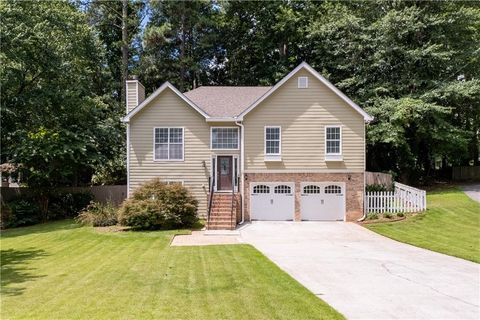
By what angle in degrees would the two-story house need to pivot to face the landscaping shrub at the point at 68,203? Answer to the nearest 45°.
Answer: approximately 90° to its right

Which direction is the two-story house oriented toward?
toward the camera

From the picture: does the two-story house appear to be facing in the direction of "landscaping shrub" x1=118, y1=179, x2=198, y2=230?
no

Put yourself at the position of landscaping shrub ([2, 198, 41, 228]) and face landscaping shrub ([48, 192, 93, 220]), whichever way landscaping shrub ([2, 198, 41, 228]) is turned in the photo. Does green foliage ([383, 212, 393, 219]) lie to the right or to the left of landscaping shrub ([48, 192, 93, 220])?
right

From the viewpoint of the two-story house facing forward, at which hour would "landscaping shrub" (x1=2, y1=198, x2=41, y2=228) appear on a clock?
The landscaping shrub is roughly at 3 o'clock from the two-story house.

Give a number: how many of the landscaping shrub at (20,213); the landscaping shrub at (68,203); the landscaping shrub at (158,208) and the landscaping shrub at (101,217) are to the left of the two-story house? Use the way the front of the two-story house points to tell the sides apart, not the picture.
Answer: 0

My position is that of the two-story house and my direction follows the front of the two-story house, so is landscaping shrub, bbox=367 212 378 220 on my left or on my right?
on my left

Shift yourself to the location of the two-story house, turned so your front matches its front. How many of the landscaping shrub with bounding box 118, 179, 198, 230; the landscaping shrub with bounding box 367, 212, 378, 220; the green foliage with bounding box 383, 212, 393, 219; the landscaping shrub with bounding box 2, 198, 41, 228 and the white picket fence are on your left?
3

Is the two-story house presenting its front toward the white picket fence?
no

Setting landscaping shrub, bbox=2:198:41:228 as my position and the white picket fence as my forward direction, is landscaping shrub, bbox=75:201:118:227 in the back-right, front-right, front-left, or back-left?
front-right

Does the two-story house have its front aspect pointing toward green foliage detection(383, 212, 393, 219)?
no
